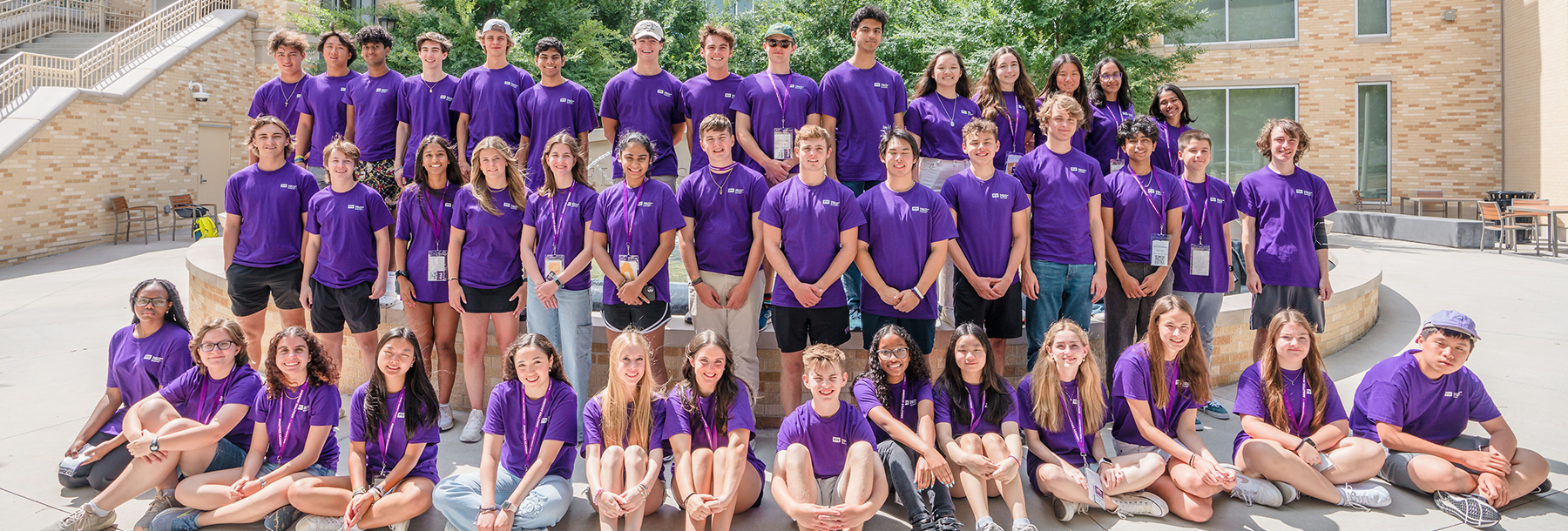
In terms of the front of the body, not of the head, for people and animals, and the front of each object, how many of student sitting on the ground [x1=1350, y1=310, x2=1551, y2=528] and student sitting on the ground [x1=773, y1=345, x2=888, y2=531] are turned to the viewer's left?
0

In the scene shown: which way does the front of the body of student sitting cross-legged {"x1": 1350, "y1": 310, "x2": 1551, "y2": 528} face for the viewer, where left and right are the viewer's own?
facing the viewer and to the right of the viewer

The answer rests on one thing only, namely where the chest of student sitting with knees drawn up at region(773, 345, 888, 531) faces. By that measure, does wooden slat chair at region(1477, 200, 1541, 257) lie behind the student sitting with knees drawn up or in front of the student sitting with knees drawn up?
behind

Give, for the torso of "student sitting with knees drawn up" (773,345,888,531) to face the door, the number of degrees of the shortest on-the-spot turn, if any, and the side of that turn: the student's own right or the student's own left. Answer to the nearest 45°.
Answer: approximately 135° to the student's own right

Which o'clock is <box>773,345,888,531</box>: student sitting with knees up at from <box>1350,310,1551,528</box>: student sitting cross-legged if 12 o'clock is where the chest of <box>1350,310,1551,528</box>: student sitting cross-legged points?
<box>773,345,888,531</box>: student sitting with knees up is roughly at 3 o'clock from <box>1350,310,1551,528</box>: student sitting cross-legged.

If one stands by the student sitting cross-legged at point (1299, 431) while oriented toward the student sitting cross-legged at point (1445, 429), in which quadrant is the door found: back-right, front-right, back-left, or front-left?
back-left

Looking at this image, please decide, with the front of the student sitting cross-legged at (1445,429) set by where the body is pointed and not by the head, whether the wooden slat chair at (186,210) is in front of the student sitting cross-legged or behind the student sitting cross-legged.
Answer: behind

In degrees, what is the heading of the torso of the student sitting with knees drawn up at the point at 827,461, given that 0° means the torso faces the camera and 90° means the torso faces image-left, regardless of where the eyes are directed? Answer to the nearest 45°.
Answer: approximately 0°

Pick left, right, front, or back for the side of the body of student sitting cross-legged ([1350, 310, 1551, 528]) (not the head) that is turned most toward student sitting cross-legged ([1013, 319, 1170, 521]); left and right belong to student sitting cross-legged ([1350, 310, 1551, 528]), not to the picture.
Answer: right
